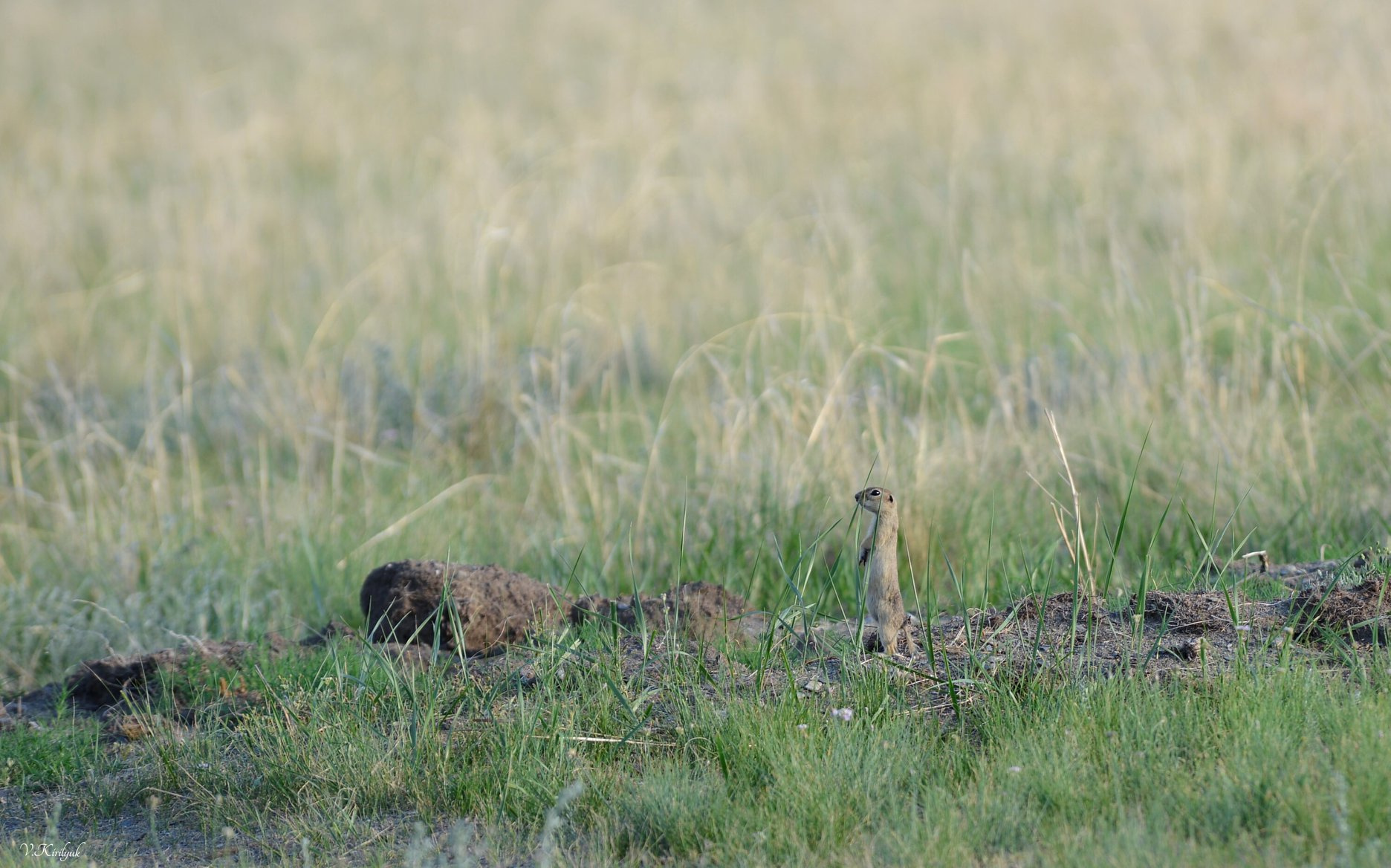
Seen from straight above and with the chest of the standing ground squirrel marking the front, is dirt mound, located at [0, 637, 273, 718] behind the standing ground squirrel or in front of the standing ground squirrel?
in front

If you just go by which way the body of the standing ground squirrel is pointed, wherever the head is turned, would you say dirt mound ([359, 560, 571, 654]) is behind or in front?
in front

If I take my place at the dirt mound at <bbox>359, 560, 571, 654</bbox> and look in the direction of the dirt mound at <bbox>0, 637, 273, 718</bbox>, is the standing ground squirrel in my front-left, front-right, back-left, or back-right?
back-left

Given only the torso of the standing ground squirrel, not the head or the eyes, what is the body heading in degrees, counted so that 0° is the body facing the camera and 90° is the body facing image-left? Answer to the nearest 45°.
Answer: approximately 90°
